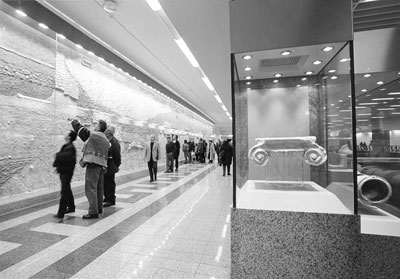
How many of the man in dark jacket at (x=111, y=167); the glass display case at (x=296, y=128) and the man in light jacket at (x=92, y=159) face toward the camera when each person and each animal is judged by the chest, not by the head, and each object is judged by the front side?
1

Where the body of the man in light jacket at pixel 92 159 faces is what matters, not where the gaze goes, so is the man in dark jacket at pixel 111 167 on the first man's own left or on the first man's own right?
on the first man's own right

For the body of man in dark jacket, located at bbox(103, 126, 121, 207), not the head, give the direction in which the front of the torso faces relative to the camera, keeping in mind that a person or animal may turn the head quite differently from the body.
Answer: to the viewer's left

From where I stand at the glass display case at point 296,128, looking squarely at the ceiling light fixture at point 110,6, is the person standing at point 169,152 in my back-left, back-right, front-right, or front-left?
front-right

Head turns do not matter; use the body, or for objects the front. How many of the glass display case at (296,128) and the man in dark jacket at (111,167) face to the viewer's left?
1

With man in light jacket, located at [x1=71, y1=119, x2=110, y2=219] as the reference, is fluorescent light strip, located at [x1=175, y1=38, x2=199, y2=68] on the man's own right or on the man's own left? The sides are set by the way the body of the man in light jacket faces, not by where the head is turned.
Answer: on the man's own right

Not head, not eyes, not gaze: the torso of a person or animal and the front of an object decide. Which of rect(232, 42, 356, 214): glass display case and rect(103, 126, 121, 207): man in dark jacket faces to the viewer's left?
the man in dark jacket

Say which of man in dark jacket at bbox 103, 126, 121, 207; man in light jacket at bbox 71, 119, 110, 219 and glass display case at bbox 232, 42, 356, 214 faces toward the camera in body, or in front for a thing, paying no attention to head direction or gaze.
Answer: the glass display case

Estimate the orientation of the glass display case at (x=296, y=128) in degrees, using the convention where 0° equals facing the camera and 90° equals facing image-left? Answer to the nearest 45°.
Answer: approximately 0°

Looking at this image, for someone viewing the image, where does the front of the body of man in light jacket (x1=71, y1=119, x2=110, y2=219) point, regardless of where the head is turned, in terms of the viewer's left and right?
facing away from the viewer and to the left of the viewer
